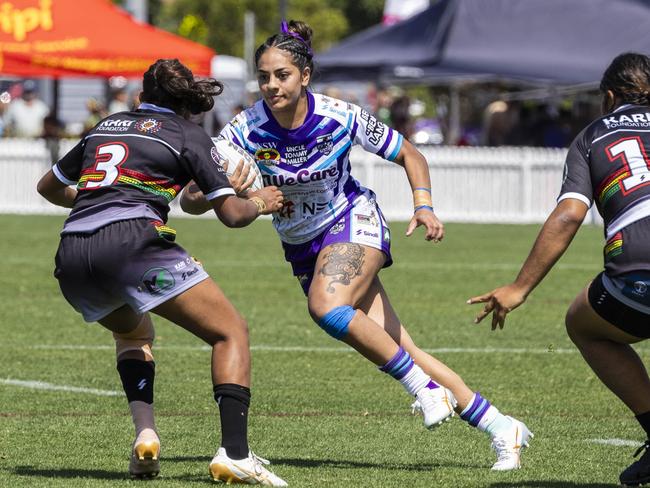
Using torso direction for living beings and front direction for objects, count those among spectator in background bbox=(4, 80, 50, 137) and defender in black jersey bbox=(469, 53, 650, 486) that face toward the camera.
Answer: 1

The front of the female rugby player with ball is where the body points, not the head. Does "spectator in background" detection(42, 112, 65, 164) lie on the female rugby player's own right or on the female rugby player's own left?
on the female rugby player's own right

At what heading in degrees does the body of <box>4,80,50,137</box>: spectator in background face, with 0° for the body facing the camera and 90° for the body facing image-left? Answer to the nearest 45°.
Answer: approximately 0°

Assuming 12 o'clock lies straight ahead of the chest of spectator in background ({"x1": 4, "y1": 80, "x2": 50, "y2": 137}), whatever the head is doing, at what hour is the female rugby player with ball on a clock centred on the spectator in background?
The female rugby player with ball is roughly at 12 o'clock from the spectator in background.

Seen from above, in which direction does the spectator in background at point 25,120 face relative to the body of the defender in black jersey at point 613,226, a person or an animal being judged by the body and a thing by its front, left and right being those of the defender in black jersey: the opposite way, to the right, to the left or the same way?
the opposite way

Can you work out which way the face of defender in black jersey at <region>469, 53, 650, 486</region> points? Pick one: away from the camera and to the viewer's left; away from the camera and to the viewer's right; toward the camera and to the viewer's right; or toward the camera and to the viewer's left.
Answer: away from the camera and to the viewer's left

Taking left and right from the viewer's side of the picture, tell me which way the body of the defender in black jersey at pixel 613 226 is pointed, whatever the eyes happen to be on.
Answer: facing away from the viewer and to the left of the viewer

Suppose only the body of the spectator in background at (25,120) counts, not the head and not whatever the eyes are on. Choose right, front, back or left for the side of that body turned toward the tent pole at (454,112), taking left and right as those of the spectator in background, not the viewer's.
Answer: left
